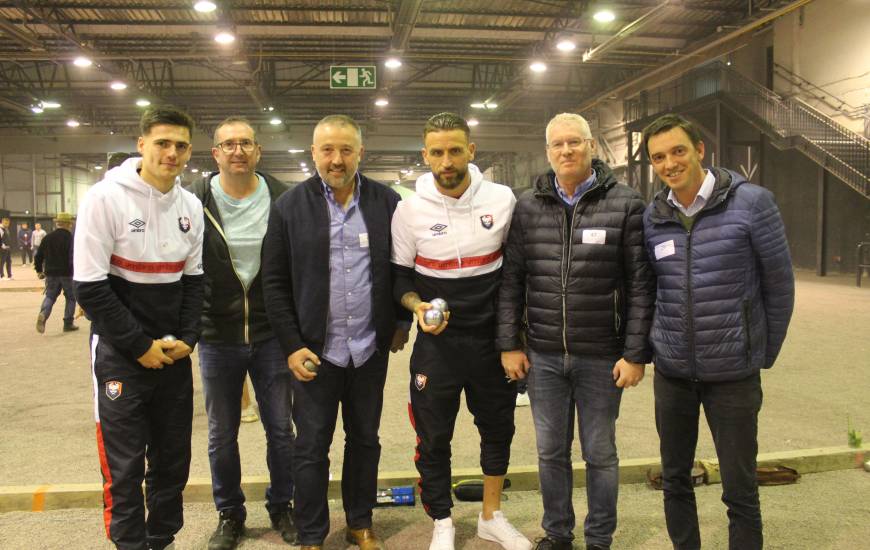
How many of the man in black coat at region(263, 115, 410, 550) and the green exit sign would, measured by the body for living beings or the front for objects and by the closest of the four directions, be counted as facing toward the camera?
2

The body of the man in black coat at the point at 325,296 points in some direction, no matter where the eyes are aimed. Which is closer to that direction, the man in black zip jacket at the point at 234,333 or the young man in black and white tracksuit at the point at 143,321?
the young man in black and white tracksuit

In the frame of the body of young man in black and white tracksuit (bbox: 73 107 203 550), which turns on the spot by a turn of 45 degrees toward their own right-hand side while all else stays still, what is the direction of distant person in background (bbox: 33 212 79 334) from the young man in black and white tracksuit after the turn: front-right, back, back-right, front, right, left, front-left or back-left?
back

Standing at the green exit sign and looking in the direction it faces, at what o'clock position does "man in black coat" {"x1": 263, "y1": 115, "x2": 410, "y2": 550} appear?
The man in black coat is roughly at 12 o'clock from the green exit sign.

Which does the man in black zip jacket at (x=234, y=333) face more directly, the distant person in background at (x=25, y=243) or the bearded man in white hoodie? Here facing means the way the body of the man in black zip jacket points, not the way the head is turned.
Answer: the bearded man in white hoodie

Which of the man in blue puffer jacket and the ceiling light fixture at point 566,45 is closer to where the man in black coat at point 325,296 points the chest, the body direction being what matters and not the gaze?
the man in blue puffer jacket

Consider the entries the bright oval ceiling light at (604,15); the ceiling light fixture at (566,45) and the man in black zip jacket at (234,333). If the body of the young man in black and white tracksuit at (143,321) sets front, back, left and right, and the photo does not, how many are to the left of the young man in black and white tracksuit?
3

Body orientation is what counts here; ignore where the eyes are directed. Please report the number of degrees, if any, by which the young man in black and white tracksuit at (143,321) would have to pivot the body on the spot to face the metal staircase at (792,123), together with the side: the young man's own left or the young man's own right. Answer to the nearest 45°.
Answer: approximately 90° to the young man's own left

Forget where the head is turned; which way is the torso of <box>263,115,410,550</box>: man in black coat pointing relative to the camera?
toward the camera

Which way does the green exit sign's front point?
toward the camera

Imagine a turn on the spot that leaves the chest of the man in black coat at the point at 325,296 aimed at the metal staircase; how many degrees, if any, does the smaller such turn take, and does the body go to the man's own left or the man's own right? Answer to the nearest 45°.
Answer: approximately 135° to the man's own left

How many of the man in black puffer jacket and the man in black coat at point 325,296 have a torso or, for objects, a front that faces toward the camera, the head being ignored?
2

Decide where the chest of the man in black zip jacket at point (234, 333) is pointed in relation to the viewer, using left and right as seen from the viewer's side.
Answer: facing the viewer

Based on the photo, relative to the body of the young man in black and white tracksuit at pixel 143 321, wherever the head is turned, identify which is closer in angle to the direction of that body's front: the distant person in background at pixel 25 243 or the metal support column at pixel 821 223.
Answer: the metal support column
